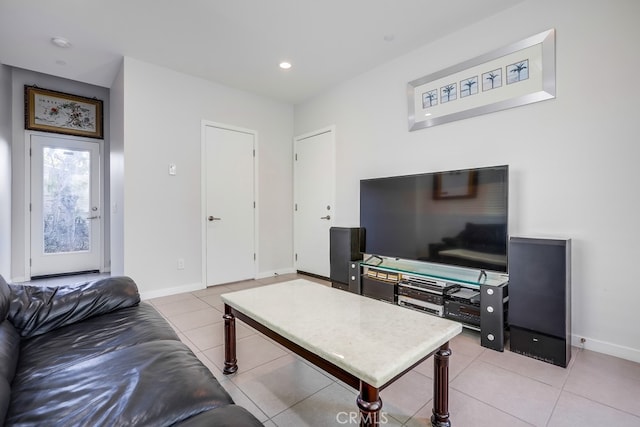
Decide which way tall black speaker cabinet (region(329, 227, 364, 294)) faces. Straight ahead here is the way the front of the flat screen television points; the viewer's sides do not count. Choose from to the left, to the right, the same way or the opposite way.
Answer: the same way

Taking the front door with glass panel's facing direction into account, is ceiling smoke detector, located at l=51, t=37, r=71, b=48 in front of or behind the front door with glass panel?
in front

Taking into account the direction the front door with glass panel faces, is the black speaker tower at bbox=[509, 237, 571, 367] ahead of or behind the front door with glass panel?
ahead

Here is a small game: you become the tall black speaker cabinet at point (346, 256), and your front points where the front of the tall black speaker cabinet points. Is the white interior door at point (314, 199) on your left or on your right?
on your right

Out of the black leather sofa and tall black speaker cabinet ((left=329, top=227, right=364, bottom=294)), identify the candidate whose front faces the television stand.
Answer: the black leather sofa

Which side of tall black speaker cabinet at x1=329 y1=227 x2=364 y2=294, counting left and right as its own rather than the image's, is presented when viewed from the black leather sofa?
front

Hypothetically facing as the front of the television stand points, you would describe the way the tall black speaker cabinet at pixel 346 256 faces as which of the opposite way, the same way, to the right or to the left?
the same way

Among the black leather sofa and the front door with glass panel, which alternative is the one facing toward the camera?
the front door with glass panel

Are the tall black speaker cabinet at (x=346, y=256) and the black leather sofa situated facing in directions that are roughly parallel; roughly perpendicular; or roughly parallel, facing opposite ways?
roughly parallel, facing opposite ways

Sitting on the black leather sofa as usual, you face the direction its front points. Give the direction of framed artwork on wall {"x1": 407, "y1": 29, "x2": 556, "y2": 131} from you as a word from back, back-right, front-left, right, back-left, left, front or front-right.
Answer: front

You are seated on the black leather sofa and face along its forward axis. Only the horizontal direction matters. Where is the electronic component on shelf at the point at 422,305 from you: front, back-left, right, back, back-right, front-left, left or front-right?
front

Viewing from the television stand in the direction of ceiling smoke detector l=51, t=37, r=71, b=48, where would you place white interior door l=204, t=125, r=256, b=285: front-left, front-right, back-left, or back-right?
front-right

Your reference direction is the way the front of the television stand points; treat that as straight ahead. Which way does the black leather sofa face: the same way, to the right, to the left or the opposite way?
the opposite way

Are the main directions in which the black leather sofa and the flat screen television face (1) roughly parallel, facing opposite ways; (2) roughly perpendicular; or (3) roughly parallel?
roughly parallel, facing opposite ways

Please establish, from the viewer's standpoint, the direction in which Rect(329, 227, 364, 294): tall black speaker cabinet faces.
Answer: facing the viewer and to the left of the viewer

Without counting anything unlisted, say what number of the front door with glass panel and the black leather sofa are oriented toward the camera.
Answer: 1

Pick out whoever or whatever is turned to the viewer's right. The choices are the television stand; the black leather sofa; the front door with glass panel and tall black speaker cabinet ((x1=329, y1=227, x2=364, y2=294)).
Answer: the black leather sofa

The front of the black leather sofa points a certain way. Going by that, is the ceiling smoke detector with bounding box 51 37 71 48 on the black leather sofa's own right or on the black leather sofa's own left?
on the black leather sofa's own left

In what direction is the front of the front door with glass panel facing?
toward the camera
